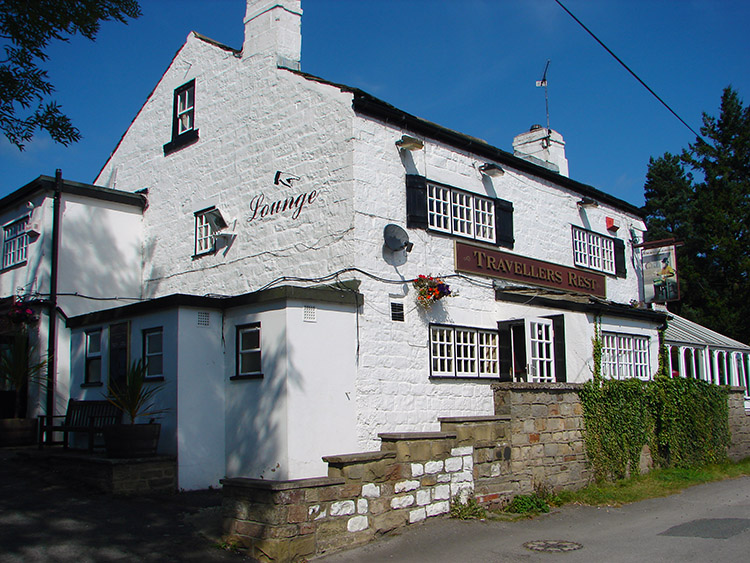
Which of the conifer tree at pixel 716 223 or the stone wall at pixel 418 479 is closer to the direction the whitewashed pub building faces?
the stone wall

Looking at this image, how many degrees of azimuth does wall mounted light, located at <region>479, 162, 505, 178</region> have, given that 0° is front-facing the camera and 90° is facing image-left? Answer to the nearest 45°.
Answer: approximately 315°

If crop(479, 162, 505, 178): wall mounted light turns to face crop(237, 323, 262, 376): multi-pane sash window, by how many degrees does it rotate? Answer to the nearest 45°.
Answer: approximately 90° to its right

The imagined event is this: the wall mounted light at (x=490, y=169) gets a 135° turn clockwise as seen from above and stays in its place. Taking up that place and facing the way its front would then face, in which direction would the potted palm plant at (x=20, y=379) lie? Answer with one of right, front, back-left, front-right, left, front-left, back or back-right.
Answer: front

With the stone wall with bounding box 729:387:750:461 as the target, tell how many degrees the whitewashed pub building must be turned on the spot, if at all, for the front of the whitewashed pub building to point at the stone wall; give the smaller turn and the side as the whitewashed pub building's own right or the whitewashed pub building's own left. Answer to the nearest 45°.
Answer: approximately 90° to the whitewashed pub building's own left

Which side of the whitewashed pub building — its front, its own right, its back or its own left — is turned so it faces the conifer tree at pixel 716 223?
left

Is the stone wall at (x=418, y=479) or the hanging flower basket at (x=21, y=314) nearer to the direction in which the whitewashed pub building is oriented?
the stone wall

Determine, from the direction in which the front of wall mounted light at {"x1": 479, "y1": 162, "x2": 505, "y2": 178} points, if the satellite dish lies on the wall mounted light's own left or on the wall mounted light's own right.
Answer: on the wall mounted light's own right

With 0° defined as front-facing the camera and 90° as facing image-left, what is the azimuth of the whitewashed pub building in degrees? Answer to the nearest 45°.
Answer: approximately 315°

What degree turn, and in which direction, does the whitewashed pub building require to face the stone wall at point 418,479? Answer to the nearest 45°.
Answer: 0° — it already faces it
